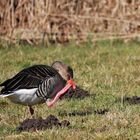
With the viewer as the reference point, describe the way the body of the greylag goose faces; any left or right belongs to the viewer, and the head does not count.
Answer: facing to the right of the viewer
